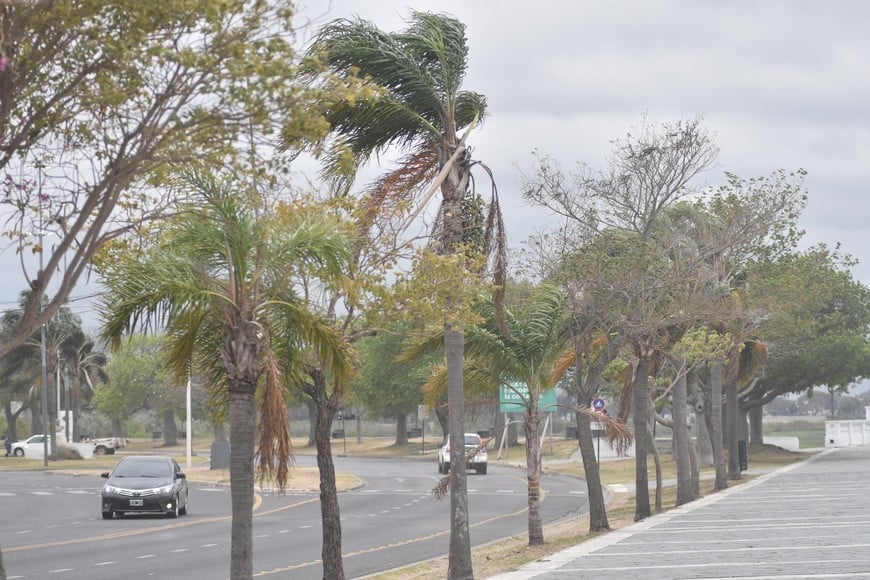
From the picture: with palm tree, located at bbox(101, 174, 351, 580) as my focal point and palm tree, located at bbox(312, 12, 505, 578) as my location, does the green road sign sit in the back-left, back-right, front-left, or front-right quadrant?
back-right

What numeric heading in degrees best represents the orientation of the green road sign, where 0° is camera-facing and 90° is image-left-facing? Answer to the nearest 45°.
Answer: approximately 0°

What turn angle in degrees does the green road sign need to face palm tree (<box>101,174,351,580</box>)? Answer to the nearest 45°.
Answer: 0° — it already faces it

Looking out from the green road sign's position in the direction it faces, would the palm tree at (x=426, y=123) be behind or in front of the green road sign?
in front
